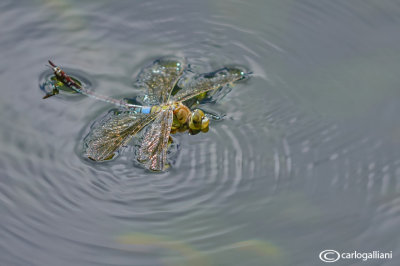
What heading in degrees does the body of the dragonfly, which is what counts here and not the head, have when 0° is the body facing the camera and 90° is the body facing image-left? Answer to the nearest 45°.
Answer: approximately 315°
